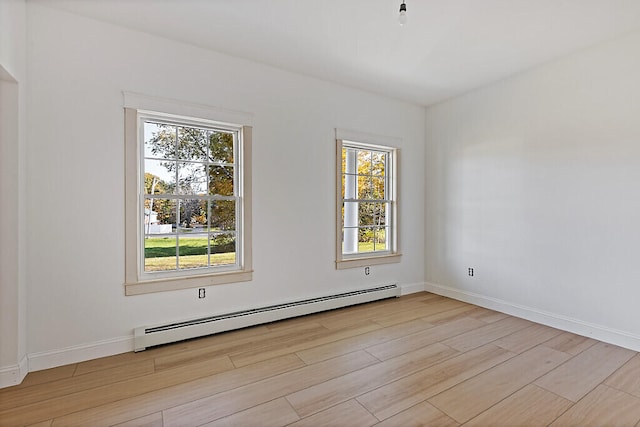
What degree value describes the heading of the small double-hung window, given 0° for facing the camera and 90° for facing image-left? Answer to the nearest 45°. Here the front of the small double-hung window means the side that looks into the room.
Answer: approximately 315°

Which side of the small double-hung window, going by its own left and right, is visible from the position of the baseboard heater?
right

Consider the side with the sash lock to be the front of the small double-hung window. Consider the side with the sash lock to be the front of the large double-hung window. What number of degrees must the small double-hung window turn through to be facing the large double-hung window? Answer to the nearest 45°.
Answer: approximately 90° to its right
